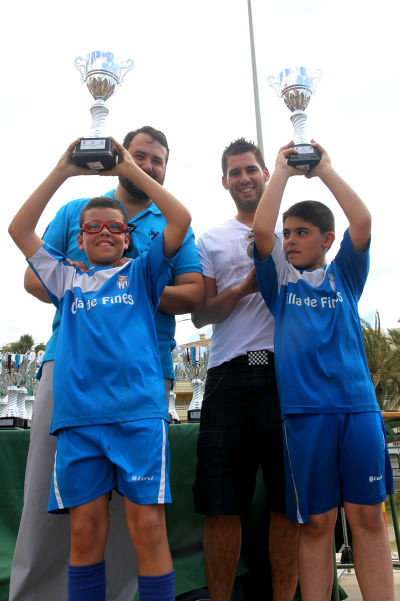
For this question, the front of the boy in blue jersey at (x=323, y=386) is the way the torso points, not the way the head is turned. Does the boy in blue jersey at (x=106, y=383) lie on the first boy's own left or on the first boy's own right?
on the first boy's own right

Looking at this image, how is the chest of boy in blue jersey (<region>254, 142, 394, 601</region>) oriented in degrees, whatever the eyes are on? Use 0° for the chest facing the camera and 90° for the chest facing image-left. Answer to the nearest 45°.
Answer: approximately 0°

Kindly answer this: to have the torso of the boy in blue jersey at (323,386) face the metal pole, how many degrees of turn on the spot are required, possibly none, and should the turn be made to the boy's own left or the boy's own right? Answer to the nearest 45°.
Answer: approximately 180°

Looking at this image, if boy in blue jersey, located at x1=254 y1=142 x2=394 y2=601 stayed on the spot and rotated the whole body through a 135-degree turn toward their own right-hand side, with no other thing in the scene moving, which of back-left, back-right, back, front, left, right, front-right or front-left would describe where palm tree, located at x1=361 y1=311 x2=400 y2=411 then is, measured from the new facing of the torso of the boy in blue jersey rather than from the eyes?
front-right

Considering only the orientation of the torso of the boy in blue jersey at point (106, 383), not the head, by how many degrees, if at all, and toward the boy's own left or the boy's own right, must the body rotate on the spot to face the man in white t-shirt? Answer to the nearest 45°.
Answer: approximately 135° to the boy's own left

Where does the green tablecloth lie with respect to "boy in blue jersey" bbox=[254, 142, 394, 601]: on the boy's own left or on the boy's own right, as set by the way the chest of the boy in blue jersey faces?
on the boy's own right

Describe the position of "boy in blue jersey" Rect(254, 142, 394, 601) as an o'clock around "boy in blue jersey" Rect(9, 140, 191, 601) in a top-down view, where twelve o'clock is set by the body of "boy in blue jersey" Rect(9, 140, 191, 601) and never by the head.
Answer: "boy in blue jersey" Rect(254, 142, 394, 601) is roughly at 9 o'clock from "boy in blue jersey" Rect(9, 140, 191, 601).

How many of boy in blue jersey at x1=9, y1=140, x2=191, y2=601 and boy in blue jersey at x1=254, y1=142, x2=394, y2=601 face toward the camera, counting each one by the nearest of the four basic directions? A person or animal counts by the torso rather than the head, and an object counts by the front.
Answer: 2
